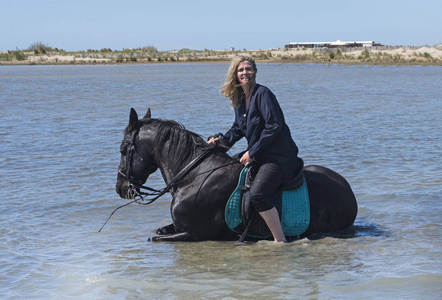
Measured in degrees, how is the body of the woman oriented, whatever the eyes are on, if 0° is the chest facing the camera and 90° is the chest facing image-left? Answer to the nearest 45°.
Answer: approximately 45°

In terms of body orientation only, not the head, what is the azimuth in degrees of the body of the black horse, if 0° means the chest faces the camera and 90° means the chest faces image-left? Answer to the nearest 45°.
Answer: approximately 90°
